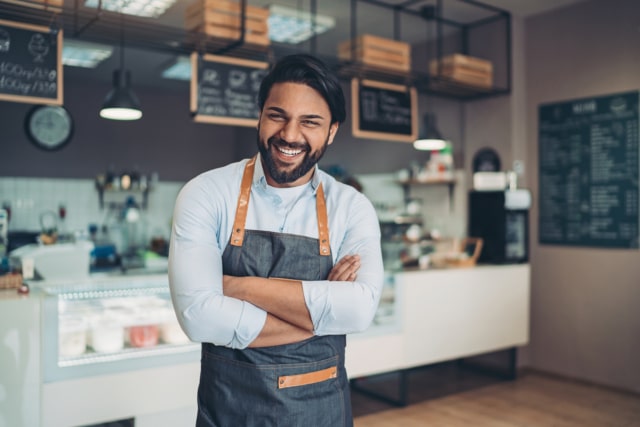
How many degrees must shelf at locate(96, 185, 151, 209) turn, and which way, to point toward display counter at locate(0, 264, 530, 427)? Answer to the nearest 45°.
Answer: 0° — it already faces it

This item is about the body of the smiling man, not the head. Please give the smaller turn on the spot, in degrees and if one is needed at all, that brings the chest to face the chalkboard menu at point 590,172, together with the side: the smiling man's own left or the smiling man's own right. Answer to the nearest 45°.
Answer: approximately 135° to the smiling man's own left

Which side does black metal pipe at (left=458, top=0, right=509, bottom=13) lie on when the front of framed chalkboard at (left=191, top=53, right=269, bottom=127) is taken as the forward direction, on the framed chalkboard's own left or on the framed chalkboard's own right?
on the framed chalkboard's own left

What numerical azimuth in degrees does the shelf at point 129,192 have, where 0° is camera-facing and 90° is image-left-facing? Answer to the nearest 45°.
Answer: approximately 0°

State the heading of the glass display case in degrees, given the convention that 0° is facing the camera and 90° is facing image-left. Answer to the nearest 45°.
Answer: approximately 315°
